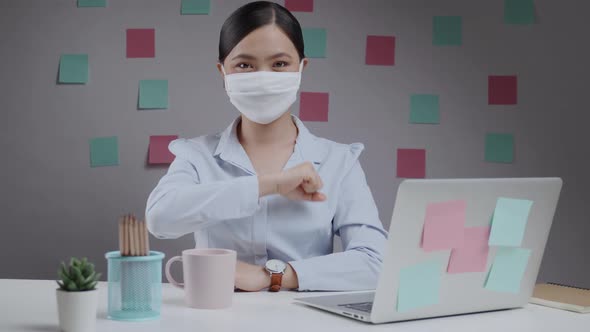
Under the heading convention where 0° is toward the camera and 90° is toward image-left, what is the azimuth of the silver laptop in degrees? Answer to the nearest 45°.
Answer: approximately 135°

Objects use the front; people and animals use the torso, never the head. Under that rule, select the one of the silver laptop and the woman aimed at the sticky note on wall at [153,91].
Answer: the silver laptop

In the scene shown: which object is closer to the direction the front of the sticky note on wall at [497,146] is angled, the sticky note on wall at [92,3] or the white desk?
the white desk

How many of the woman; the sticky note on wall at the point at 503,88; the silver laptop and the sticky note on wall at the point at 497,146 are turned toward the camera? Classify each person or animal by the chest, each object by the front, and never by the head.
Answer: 3

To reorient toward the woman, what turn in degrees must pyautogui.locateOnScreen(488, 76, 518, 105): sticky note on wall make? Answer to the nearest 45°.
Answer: approximately 45° to its right
